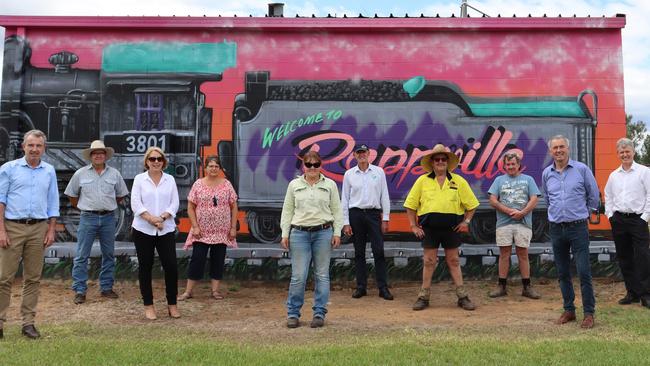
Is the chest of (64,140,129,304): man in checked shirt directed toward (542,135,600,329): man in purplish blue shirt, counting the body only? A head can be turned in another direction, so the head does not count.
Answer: no

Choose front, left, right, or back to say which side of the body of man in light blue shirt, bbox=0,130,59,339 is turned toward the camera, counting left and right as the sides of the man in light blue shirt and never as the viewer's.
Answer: front

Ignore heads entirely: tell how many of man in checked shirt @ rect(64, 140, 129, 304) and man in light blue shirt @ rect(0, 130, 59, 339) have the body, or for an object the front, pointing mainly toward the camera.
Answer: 2

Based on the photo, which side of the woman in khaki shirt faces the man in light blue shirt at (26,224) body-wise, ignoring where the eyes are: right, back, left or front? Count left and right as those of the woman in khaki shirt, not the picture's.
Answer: right

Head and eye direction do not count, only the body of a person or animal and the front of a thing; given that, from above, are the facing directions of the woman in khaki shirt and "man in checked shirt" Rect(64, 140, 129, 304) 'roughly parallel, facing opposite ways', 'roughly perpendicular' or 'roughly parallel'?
roughly parallel

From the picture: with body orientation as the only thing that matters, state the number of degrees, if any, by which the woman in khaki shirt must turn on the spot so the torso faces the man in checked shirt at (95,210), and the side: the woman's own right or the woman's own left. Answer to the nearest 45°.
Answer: approximately 135° to the woman's own right

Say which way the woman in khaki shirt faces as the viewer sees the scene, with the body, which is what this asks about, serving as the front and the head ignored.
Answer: toward the camera

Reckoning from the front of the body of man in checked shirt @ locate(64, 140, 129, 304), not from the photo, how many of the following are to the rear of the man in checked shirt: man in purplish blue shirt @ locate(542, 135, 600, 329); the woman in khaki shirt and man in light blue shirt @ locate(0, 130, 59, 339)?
0

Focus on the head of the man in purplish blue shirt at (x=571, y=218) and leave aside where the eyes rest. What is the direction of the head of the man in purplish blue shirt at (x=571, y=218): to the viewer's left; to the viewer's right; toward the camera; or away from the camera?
toward the camera

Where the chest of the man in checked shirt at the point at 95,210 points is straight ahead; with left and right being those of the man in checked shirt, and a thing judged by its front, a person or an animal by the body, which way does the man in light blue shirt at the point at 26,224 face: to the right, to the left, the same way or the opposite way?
the same way

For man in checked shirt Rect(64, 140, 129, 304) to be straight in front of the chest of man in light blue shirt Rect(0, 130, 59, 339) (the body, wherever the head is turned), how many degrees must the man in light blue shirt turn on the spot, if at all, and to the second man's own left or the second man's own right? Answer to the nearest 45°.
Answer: approximately 135° to the second man's own left

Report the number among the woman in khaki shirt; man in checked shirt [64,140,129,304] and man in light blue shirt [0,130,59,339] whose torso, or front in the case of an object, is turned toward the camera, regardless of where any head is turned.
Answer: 3

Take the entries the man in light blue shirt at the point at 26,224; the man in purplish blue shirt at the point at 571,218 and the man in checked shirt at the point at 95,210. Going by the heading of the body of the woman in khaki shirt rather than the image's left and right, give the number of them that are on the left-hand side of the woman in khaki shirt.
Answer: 1

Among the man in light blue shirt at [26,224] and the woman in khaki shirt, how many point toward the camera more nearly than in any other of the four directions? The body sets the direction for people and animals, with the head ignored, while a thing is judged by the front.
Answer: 2

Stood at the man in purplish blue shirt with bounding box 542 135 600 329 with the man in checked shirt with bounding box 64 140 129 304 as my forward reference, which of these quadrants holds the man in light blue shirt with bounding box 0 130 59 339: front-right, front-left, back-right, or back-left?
front-left
